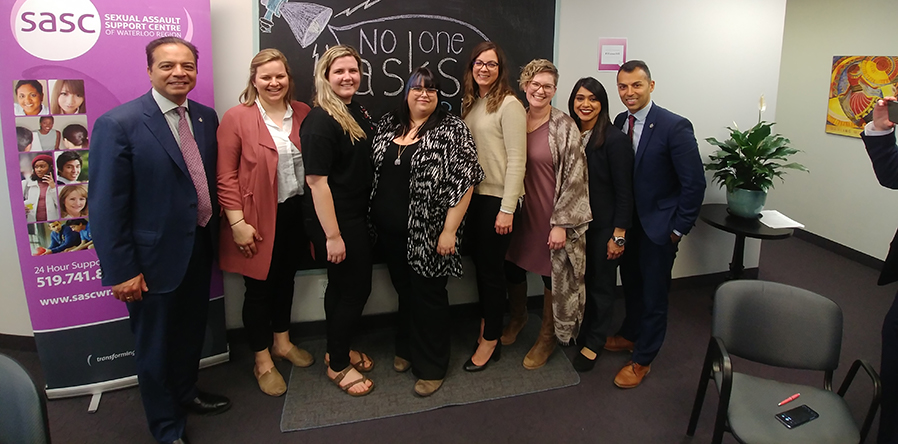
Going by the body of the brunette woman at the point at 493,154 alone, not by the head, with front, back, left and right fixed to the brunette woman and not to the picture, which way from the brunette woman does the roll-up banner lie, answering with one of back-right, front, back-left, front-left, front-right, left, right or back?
front-right

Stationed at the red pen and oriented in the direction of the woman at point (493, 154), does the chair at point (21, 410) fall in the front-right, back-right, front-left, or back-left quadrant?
front-left

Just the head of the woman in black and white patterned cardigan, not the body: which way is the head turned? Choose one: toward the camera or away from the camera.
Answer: toward the camera

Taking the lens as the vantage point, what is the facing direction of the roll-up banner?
facing the viewer

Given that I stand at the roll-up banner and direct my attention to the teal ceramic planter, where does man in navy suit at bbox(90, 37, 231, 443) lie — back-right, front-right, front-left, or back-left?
front-right

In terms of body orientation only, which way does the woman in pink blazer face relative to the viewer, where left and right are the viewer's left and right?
facing the viewer and to the right of the viewer

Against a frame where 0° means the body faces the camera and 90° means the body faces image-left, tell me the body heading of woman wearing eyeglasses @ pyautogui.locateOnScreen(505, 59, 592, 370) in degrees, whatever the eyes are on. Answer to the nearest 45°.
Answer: approximately 45°

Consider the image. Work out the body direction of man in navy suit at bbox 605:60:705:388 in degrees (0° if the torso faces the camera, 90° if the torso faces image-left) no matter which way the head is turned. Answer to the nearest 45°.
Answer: approximately 45°

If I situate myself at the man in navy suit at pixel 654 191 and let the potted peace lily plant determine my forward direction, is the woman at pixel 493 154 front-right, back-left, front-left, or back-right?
back-left

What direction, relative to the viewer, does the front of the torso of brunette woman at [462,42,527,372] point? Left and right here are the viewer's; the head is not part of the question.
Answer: facing the viewer and to the left of the viewer

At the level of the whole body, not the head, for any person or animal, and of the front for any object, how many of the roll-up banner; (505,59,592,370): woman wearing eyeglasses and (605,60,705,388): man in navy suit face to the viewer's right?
0

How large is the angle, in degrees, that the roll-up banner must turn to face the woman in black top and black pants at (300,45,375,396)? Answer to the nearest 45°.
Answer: approximately 45° to its left

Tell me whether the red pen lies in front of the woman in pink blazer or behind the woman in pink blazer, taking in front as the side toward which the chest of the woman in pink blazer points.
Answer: in front

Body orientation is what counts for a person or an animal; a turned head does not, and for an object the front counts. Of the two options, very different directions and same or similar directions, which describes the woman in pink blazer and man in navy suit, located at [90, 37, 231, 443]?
same or similar directions

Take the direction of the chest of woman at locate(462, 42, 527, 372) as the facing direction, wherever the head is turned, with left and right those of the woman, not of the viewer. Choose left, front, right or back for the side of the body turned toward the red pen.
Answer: left

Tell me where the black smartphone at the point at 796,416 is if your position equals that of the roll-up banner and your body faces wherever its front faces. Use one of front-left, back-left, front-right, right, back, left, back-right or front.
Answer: front-left
